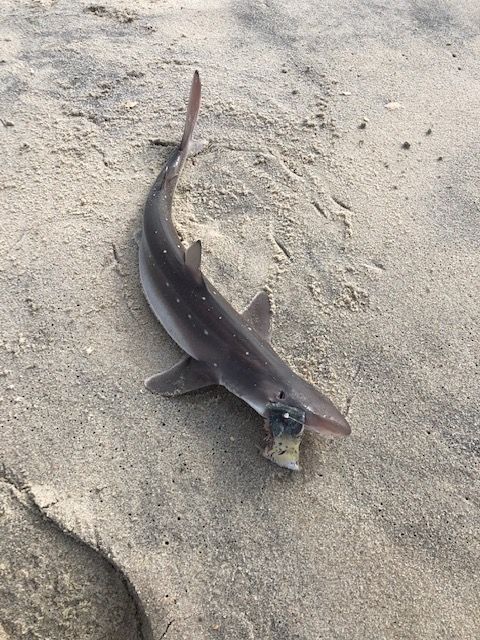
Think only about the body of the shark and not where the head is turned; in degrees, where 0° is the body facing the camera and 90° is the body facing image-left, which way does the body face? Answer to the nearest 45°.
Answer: approximately 315°
